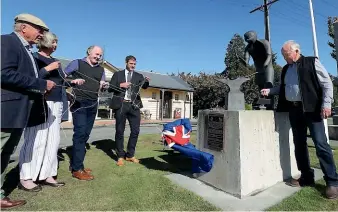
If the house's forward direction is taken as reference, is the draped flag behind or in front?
in front

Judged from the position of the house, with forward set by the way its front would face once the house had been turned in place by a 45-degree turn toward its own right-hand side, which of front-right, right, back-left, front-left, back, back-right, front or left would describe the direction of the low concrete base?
front-left

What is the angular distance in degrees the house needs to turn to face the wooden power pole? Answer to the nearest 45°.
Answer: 0° — it already faces it

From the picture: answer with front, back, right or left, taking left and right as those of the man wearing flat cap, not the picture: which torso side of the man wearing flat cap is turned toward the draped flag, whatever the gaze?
front

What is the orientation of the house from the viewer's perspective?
toward the camera

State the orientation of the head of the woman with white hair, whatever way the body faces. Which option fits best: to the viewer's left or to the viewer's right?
to the viewer's right

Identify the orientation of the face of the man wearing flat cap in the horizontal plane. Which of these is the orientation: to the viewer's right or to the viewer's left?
to the viewer's right

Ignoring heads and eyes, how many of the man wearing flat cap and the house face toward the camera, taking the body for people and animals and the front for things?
1

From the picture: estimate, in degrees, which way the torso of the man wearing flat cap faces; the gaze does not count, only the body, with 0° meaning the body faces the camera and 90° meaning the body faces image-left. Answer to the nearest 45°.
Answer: approximately 270°

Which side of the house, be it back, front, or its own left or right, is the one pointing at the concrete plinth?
front

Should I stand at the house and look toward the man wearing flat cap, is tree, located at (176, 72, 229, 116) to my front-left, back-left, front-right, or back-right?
back-left

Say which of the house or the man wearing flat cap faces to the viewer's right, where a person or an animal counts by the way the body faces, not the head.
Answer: the man wearing flat cap
